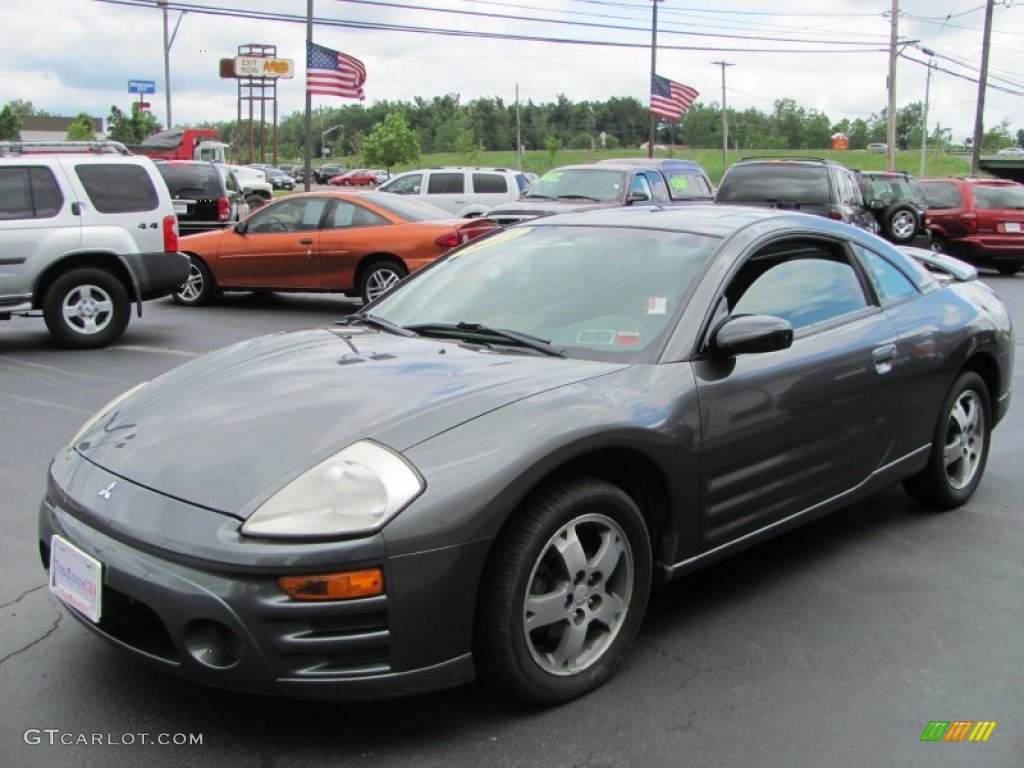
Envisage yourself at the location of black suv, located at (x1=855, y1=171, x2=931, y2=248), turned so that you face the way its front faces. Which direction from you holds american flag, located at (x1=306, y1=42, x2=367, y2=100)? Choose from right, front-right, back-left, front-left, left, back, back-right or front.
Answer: front-left

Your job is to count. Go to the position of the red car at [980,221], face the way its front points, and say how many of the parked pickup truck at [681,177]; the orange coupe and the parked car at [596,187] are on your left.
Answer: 3

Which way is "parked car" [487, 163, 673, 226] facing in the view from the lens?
facing the viewer and to the left of the viewer

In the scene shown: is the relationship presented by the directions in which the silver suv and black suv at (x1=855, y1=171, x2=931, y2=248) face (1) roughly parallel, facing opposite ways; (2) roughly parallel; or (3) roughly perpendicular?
roughly perpendicular

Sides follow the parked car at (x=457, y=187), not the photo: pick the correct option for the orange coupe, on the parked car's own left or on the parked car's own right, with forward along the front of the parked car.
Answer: on the parked car's own left

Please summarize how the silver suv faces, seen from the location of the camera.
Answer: facing to the left of the viewer

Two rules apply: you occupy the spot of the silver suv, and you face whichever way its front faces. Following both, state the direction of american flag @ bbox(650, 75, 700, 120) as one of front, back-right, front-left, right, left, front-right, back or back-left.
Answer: back-right

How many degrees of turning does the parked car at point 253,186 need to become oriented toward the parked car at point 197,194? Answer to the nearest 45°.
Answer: approximately 135° to its left

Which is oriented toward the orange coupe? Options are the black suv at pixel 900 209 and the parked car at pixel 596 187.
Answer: the parked car

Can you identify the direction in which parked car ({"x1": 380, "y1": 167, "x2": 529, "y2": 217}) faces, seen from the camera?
facing to the left of the viewer

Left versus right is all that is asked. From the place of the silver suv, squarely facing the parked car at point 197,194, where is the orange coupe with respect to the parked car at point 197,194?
right

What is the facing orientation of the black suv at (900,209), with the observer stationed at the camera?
facing away from the viewer and to the left of the viewer

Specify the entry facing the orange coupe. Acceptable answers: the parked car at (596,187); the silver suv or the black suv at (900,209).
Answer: the parked car

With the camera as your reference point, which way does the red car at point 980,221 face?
facing away from the viewer and to the left of the viewer
